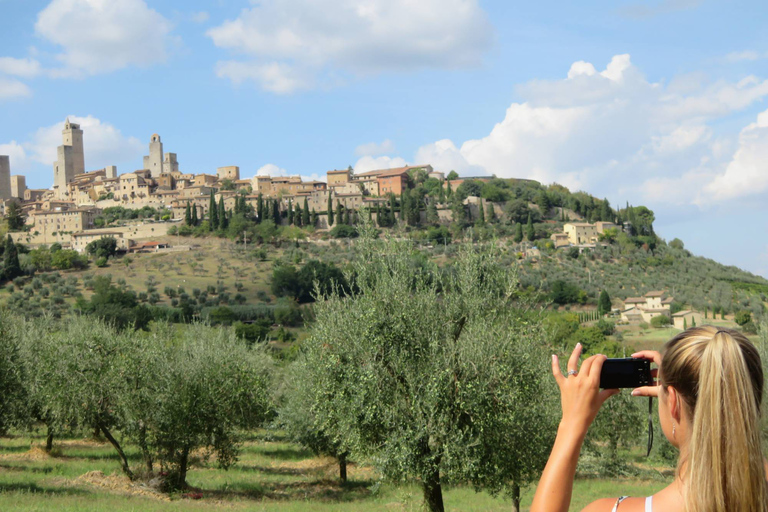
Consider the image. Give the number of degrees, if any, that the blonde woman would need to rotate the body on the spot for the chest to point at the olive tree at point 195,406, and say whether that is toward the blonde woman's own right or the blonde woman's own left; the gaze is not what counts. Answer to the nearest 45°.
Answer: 0° — they already face it

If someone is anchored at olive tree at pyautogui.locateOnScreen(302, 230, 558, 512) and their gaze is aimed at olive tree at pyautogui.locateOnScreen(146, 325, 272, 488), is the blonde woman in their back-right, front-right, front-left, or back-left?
back-left

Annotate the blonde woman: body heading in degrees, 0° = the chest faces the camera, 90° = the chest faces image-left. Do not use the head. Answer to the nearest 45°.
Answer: approximately 135°

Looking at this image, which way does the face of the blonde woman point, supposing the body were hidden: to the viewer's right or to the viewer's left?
to the viewer's left

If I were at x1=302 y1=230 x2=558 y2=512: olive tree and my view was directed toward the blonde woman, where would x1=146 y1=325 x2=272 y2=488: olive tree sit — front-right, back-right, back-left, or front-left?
back-right
